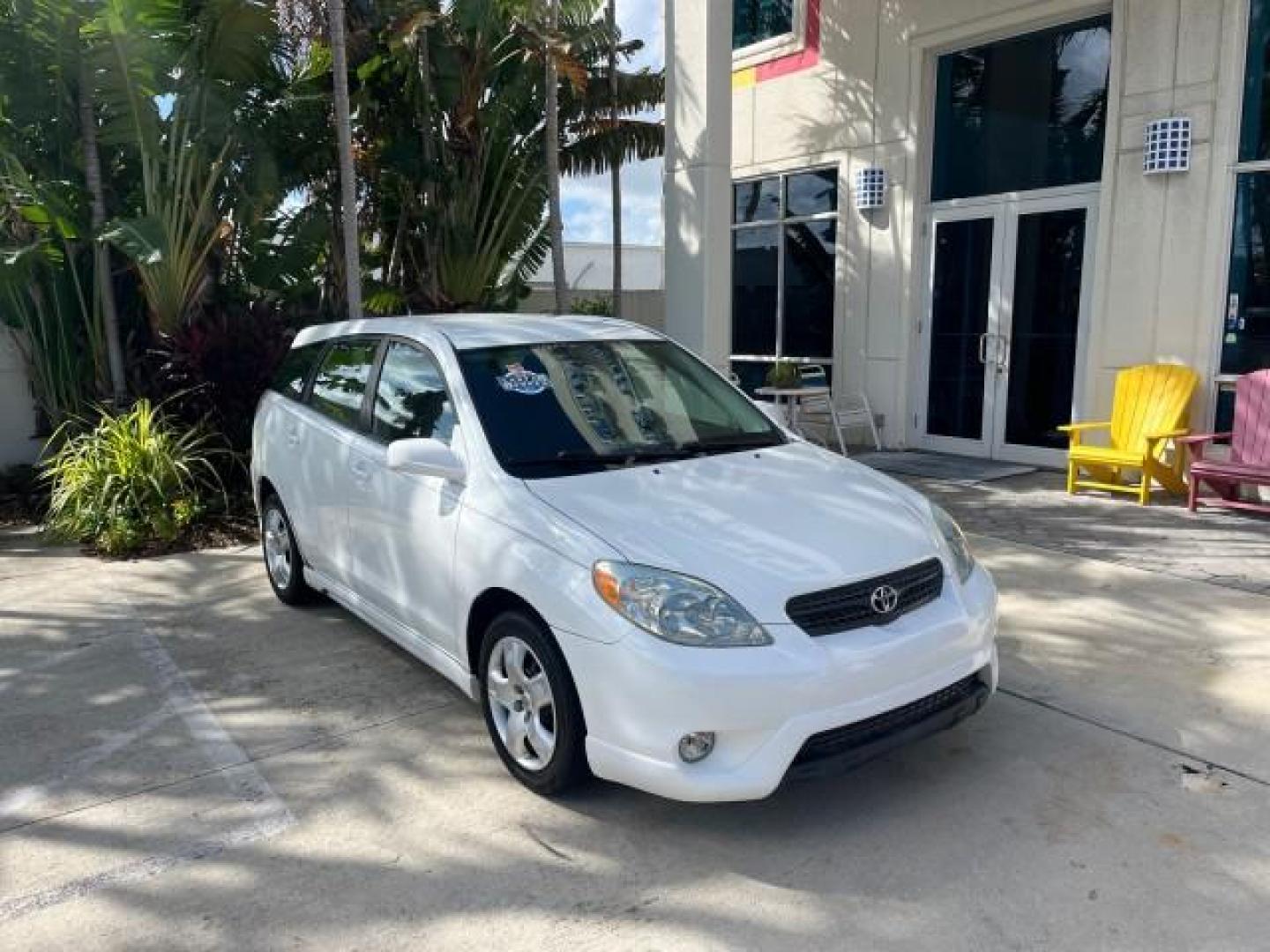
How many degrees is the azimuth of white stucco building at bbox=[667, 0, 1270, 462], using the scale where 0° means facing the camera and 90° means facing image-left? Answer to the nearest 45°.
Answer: approximately 45°

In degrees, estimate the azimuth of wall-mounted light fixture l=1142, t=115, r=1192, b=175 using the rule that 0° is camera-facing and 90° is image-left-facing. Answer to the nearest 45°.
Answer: approximately 45°

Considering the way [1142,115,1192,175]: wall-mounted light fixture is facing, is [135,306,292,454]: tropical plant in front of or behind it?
in front

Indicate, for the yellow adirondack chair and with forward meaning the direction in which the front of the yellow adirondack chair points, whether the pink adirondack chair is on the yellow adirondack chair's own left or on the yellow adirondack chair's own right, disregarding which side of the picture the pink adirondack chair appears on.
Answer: on the yellow adirondack chair's own left

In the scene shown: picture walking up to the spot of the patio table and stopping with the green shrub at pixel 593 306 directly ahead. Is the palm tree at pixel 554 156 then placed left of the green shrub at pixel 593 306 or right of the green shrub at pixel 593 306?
left

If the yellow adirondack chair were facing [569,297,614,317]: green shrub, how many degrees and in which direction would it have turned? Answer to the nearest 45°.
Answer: approximately 90° to its right

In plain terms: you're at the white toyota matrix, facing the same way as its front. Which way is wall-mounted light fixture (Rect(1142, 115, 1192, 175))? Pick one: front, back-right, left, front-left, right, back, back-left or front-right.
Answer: left

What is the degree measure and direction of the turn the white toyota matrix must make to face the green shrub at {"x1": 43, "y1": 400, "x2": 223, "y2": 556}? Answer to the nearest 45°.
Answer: approximately 180°

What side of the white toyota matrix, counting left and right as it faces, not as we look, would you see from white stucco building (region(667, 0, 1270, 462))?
left

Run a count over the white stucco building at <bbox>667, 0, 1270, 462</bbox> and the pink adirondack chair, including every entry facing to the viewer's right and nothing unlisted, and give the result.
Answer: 0

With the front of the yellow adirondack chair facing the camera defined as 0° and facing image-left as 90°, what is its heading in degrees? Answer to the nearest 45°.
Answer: approximately 45°

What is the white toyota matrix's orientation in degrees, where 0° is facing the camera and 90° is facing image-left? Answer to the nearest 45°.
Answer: approximately 315°

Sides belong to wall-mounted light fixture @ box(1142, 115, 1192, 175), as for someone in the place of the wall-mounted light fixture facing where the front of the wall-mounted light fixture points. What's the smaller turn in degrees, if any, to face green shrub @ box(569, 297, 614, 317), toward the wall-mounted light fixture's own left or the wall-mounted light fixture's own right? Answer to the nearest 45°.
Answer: approximately 90° to the wall-mounted light fixture's own right
